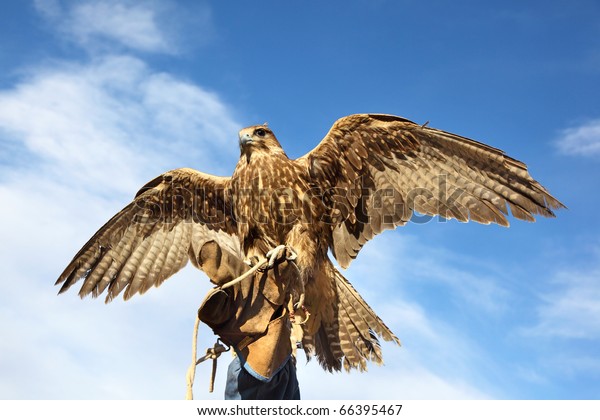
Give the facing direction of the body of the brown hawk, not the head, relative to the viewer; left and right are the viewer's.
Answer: facing the viewer and to the left of the viewer
